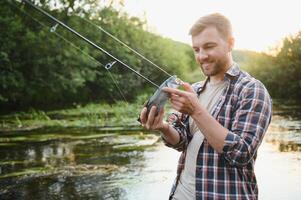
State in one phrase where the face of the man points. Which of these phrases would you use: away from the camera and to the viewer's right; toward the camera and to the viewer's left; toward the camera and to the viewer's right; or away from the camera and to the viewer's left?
toward the camera and to the viewer's left

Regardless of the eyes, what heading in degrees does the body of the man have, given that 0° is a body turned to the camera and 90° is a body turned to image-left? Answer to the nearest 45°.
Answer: approximately 45°
